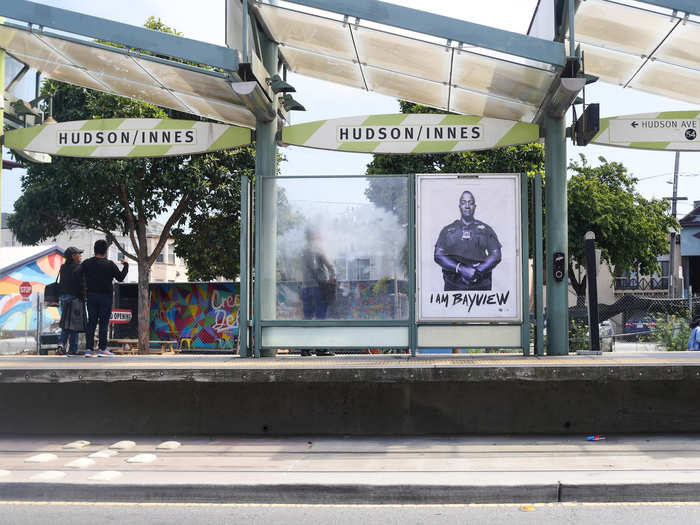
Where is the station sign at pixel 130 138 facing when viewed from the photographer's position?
facing the viewer

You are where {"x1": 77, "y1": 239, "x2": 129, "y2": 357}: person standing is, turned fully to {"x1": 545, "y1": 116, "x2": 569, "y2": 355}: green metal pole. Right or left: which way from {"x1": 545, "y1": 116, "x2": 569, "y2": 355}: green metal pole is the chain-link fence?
left

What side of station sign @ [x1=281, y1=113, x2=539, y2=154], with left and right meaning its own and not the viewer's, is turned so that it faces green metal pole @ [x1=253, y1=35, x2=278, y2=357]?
right

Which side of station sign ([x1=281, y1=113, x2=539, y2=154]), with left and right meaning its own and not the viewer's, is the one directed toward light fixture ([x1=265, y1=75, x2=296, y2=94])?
right

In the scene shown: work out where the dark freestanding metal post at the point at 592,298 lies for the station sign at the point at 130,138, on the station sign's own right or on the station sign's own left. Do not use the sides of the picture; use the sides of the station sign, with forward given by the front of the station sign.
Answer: on the station sign's own left

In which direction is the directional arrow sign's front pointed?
toward the camera

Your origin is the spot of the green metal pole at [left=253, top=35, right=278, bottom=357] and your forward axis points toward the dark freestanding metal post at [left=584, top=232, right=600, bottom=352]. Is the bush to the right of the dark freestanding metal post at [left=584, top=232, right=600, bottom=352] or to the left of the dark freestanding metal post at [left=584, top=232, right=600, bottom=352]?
left
